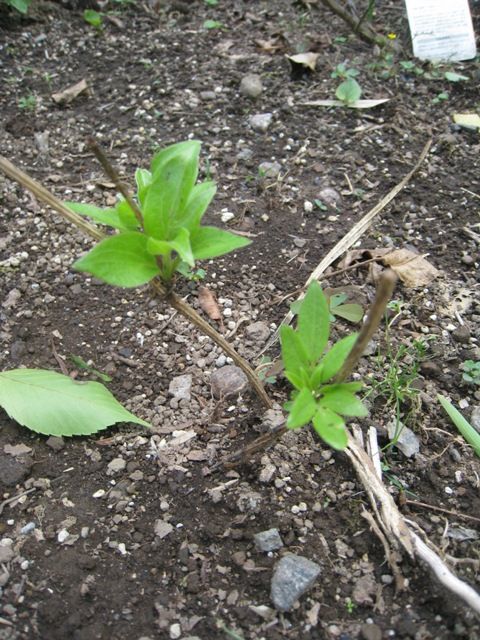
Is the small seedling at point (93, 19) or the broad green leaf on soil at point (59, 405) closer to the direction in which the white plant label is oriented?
the broad green leaf on soil

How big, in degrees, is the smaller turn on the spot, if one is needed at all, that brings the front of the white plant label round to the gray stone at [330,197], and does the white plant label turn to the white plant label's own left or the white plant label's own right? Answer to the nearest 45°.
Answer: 0° — it already faces it

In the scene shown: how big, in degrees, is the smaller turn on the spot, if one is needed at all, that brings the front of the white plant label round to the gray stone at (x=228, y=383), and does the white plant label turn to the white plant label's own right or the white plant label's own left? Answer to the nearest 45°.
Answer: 0° — it already faces it

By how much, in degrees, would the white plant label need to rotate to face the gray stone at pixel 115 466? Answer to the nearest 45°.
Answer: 0° — it already faces it

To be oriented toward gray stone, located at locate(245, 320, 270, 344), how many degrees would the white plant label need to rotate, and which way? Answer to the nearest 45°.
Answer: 0° — it already faces it

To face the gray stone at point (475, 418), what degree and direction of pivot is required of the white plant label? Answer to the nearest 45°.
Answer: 0° — it already faces it

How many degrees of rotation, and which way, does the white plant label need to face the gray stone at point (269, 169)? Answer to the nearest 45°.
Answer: approximately 45° to its right

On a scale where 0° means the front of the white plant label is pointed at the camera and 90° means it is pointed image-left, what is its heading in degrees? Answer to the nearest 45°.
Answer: approximately 0°
